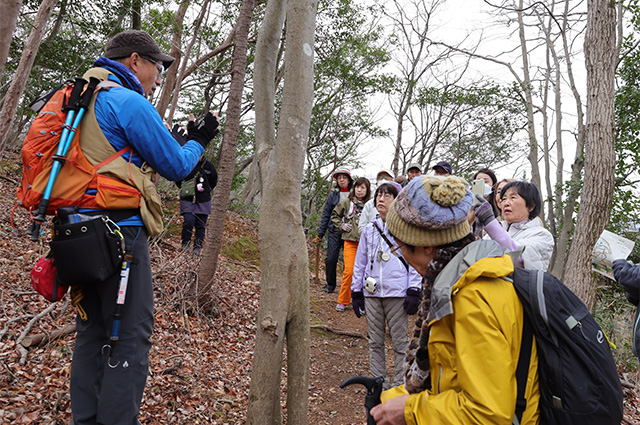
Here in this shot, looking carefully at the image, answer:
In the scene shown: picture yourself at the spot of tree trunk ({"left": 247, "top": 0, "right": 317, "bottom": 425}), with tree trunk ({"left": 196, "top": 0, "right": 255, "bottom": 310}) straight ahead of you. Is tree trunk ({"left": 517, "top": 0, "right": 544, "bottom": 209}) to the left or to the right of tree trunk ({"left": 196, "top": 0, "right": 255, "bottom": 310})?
right

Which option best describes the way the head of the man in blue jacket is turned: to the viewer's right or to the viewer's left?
to the viewer's right

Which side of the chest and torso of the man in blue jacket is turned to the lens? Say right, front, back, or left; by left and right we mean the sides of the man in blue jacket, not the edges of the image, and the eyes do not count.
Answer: right

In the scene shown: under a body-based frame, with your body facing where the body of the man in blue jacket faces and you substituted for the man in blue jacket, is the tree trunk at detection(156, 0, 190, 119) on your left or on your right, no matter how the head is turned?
on your left

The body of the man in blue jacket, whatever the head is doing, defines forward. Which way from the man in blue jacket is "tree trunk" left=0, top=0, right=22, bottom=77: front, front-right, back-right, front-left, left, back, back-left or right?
back-left

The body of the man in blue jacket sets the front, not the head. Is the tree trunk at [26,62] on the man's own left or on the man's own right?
on the man's own left
